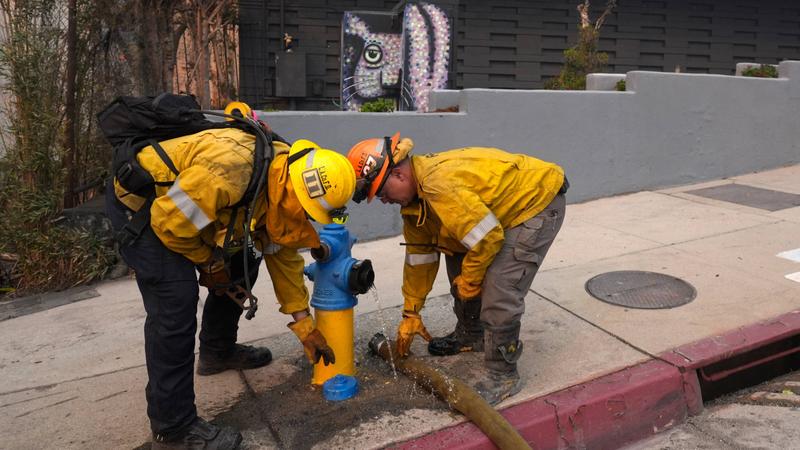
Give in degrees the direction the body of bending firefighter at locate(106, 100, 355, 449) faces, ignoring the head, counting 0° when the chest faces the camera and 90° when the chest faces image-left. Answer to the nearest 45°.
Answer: approximately 270°

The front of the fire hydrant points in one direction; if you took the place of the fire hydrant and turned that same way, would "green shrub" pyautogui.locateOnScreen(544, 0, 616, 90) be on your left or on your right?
on your left

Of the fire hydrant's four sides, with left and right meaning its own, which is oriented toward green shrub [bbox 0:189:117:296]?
back

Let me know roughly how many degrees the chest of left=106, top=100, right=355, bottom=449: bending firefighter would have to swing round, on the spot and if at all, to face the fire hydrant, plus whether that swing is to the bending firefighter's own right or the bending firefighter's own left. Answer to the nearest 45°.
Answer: approximately 45° to the bending firefighter's own left

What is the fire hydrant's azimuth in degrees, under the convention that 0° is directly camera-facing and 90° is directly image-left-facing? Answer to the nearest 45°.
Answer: approximately 315°

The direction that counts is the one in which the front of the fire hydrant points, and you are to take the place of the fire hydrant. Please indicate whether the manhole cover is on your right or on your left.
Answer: on your left

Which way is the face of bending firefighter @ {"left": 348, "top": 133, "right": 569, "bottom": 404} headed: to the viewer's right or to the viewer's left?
to the viewer's left
